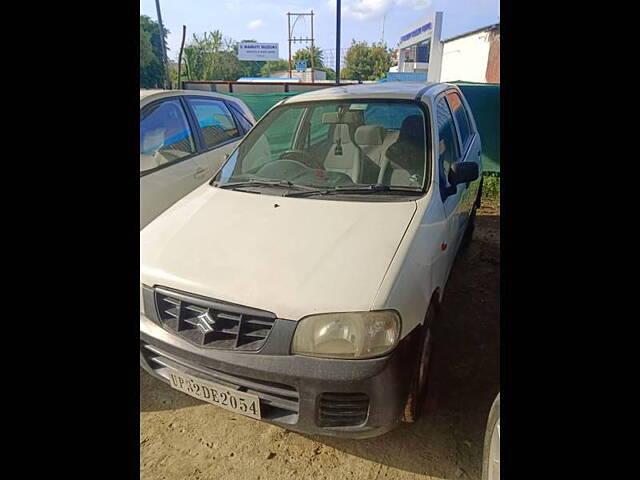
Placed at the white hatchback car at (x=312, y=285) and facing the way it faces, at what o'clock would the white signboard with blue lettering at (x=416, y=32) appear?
The white signboard with blue lettering is roughly at 5 o'clock from the white hatchback car.

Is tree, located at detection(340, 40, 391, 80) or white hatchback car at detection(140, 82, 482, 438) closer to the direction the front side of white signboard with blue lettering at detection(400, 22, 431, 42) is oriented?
the white hatchback car

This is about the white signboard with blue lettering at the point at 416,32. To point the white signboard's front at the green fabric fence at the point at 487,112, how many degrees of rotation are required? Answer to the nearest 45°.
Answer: approximately 45° to its left

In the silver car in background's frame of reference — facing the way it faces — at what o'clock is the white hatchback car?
The white hatchback car is roughly at 10 o'clock from the silver car in background.

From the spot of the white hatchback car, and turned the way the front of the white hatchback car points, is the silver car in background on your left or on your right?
on your right

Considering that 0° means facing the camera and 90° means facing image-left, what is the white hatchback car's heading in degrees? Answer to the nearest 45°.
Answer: approximately 45°
